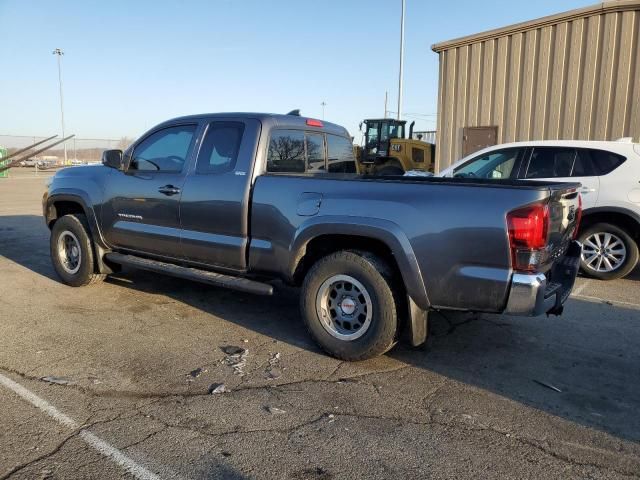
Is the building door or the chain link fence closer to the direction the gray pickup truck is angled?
the chain link fence

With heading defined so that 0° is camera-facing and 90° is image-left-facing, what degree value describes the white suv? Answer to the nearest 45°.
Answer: approximately 90°

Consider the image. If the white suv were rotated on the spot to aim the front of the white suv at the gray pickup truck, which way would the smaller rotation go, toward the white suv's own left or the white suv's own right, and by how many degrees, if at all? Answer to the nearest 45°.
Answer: approximately 45° to the white suv's own left

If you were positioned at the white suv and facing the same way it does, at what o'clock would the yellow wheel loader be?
The yellow wheel loader is roughly at 2 o'clock from the white suv.

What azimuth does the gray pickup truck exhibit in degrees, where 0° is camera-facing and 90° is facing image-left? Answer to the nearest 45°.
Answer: approximately 135°

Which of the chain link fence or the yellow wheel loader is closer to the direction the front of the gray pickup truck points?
the chain link fence

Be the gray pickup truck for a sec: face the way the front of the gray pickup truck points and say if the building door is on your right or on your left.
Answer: on your right

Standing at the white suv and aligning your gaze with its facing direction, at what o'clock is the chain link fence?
The chain link fence is roughly at 1 o'clock from the white suv.
